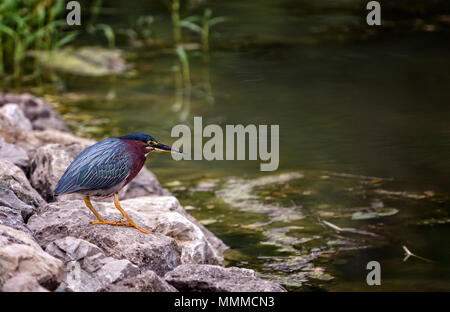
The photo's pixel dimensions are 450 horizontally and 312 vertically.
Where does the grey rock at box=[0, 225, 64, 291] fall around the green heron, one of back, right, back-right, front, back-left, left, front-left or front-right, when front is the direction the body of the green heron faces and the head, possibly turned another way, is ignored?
back-right

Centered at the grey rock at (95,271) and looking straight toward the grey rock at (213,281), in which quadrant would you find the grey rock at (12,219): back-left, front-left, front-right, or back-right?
back-left

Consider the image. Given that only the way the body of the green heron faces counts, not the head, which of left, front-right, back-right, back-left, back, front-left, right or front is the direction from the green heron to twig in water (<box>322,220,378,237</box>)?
front-left

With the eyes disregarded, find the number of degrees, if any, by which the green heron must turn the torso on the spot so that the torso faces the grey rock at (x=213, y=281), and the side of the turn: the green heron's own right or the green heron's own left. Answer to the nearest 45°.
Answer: approximately 45° to the green heron's own right

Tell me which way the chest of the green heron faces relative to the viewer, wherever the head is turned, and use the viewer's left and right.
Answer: facing to the right of the viewer

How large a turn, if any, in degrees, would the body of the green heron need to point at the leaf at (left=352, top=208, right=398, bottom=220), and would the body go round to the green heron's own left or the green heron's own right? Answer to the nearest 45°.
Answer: approximately 45° to the green heron's own left

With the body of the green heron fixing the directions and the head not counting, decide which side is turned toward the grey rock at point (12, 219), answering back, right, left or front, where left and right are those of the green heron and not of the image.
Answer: back

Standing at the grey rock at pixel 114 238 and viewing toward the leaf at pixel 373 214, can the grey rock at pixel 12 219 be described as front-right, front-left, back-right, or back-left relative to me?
back-left

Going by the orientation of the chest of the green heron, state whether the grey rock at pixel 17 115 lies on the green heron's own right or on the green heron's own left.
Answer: on the green heron's own left

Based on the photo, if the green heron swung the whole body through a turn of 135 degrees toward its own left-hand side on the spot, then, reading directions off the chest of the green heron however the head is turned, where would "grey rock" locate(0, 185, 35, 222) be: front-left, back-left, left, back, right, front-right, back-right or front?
front

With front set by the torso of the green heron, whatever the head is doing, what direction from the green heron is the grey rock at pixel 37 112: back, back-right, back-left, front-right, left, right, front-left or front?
left

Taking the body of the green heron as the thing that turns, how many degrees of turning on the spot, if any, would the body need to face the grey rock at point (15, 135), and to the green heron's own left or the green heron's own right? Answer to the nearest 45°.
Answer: approximately 90° to the green heron's own left
